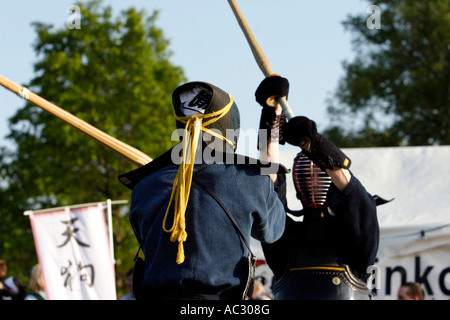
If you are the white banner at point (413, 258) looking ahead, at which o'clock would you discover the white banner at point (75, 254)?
the white banner at point (75, 254) is roughly at 3 o'clock from the white banner at point (413, 258).

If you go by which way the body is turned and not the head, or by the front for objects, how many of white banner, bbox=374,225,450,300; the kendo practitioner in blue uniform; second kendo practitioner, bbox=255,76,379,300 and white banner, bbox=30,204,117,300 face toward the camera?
3

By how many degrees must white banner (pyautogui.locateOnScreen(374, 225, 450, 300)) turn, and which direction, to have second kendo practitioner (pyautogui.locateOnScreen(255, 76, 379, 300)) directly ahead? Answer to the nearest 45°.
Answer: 0° — it already faces them

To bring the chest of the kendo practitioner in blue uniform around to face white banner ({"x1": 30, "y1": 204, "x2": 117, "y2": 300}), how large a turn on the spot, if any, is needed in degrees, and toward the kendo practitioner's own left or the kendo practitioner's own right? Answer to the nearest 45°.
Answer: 0° — they already face it

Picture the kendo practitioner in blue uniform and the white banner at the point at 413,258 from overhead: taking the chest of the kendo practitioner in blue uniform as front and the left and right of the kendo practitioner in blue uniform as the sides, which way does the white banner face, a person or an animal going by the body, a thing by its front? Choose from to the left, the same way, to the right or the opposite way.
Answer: the opposite way

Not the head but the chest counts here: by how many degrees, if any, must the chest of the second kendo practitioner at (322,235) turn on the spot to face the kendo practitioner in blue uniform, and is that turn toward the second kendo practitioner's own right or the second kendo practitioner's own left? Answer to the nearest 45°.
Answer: approximately 45° to the second kendo practitioner's own right

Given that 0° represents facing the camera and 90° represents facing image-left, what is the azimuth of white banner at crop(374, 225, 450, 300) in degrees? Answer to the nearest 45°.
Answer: approximately 0°

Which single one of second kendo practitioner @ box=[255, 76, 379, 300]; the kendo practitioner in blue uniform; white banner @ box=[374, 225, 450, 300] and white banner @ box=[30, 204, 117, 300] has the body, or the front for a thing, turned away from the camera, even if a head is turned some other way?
the kendo practitioner in blue uniform

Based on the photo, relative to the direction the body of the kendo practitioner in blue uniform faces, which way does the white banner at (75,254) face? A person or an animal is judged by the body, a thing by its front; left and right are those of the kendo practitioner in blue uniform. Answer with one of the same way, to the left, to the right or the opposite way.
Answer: the opposite way

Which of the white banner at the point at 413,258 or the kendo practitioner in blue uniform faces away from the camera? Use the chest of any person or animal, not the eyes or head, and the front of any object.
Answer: the kendo practitioner in blue uniform

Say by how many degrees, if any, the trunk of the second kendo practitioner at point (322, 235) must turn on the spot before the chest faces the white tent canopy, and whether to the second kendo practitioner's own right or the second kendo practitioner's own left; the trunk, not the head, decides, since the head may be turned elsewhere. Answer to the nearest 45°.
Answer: approximately 180°

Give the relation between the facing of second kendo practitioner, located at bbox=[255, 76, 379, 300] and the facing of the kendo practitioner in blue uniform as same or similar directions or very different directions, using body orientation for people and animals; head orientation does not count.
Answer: very different directions

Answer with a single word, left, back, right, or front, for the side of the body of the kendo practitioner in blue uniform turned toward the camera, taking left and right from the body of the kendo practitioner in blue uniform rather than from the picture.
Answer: back
